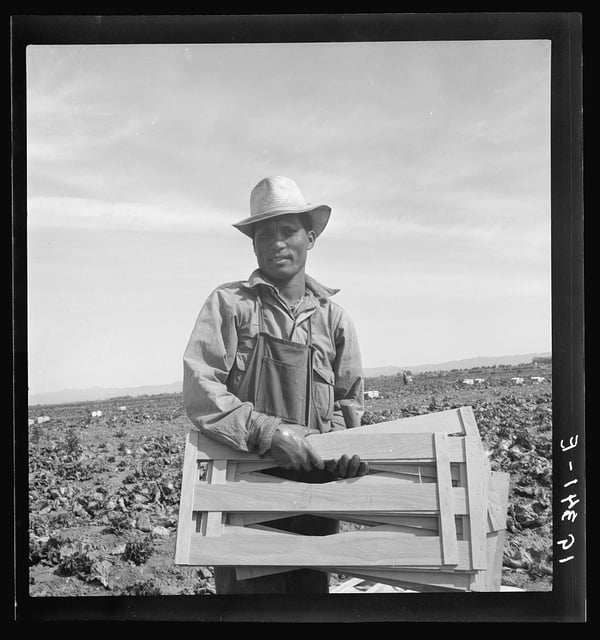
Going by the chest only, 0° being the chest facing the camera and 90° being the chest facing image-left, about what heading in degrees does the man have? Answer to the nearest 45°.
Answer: approximately 315°
